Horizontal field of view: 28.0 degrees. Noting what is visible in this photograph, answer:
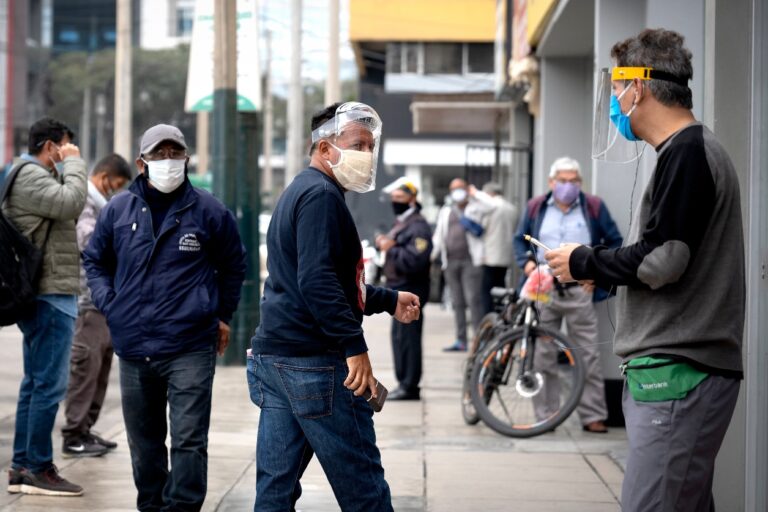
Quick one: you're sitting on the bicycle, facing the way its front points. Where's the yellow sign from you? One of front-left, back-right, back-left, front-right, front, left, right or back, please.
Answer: back-left

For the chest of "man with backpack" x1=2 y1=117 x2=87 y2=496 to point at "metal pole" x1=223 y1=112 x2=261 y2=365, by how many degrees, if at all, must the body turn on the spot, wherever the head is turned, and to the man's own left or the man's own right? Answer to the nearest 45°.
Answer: approximately 90° to the man's own left

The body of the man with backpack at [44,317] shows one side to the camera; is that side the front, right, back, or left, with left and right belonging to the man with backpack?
right

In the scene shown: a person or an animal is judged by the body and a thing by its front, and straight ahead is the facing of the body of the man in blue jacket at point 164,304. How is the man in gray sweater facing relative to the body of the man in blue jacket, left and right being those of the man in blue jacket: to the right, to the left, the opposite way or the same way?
to the right

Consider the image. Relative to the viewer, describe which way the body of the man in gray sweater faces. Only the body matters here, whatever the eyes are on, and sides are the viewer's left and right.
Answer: facing to the left of the viewer

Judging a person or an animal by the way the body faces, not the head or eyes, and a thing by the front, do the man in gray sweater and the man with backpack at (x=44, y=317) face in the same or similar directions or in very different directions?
very different directions

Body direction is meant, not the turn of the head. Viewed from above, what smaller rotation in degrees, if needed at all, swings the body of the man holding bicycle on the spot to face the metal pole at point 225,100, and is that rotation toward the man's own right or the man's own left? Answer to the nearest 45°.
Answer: approximately 135° to the man's own right

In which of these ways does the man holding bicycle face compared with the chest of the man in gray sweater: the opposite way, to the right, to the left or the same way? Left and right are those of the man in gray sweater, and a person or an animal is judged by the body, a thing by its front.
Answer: to the left

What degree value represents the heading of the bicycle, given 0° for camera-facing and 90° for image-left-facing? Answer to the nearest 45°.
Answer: approximately 315°

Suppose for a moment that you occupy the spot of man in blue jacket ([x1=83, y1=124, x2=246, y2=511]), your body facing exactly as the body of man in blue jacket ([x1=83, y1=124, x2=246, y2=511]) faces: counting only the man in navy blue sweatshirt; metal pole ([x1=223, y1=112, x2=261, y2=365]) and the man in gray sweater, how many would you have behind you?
1

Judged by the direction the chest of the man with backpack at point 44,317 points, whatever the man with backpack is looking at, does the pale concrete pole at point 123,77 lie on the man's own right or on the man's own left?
on the man's own left

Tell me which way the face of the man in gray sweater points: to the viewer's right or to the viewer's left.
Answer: to the viewer's left

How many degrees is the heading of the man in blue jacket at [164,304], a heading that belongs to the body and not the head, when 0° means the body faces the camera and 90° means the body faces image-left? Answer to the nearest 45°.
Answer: approximately 0°

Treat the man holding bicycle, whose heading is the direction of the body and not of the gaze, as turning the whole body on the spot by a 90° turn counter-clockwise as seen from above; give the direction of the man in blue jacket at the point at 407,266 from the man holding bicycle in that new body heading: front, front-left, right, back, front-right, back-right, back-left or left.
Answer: back-left
